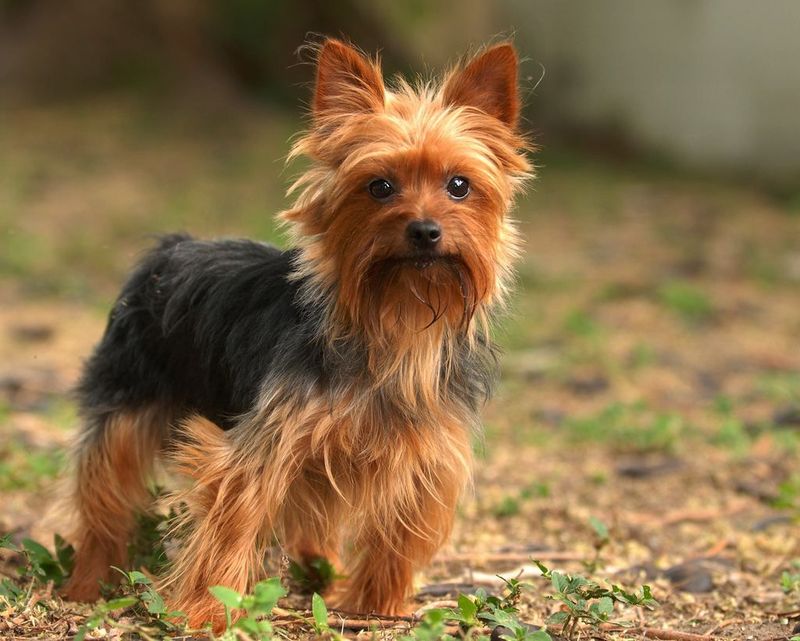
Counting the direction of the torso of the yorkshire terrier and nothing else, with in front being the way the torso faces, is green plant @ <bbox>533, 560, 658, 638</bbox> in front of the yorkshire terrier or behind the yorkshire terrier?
in front

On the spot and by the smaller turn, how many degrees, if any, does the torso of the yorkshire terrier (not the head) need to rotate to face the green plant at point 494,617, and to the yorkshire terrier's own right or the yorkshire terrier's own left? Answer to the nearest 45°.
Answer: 0° — it already faces it

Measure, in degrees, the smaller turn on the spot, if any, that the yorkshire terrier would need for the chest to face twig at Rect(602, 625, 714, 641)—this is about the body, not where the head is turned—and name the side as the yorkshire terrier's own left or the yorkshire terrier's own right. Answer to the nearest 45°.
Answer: approximately 45° to the yorkshire terrier's own left

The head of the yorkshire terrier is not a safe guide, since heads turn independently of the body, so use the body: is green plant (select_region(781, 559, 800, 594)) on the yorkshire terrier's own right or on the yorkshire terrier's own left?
on the yorkshire terrier's own left

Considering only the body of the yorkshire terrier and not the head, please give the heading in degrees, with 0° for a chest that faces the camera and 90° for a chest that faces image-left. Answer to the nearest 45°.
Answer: approximately 315°

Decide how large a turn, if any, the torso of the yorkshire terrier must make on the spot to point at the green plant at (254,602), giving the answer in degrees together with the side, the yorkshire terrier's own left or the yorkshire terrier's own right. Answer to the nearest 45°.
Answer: approximately 45° to the yorkshire terrier's own right
